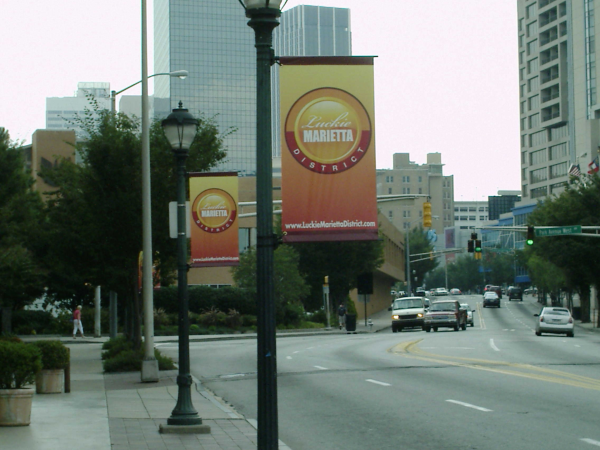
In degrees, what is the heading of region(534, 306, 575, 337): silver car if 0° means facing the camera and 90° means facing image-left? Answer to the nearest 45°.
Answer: approximately 180°

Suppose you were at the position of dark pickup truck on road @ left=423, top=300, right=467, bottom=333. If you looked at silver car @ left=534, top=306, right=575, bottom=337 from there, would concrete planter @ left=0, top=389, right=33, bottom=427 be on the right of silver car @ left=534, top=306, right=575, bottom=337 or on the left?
right

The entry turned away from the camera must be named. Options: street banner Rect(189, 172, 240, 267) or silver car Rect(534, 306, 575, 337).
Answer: the silver car

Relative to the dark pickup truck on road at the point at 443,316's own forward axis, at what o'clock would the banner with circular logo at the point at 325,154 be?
The banner with circular logo is roughly at 12 o'clock from the dark pickup truck on road.

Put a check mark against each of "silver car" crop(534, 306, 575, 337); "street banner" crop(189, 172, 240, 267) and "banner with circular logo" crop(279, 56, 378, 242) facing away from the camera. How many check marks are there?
1

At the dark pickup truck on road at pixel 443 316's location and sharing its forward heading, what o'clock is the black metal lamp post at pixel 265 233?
The black metal lamp post is roughly at 12 o'clock from the dark pickup truck on road.

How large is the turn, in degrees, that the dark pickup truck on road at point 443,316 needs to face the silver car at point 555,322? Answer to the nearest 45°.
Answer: approximately 45° to its left

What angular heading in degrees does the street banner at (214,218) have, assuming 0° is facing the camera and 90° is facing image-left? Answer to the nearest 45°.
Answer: approximately 0°

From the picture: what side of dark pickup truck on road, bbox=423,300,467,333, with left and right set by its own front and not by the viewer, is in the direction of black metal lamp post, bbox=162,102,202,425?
front

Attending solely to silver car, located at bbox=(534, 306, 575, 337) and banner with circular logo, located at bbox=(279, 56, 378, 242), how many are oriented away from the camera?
1

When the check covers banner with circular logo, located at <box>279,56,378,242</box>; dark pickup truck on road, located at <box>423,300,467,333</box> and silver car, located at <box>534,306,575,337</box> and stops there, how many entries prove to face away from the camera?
1
